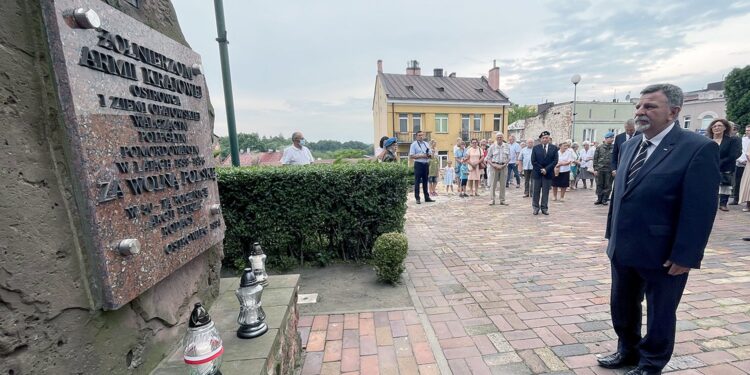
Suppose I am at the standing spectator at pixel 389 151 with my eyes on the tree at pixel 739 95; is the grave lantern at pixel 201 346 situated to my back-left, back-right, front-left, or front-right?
back-right

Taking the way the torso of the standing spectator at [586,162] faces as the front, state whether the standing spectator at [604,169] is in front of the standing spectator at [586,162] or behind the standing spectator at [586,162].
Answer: in front

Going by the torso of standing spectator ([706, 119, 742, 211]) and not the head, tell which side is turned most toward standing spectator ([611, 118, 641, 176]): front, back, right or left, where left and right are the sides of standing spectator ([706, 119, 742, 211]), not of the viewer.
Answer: front

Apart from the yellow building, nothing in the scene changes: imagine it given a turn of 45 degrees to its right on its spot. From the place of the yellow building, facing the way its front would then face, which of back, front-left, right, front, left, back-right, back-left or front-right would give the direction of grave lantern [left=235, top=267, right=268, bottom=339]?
front-left

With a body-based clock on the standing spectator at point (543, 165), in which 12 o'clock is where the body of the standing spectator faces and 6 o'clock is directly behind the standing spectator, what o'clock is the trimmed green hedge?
The trimmed green hedge is roughly at 1 o'clock from the standing spectator.

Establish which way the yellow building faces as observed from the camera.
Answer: facing the viewer

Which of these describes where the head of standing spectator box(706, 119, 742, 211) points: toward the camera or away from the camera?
toward the camera

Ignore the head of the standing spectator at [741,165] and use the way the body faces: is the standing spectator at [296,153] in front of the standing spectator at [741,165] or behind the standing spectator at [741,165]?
in front

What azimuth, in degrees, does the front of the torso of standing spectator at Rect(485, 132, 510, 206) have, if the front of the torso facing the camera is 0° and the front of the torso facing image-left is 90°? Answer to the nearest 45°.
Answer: approximately 0°

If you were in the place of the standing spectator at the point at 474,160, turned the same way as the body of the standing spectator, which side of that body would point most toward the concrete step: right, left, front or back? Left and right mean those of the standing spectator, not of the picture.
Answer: front

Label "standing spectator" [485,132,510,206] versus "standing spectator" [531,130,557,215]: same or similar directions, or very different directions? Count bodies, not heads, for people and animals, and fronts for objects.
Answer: same or similar directions

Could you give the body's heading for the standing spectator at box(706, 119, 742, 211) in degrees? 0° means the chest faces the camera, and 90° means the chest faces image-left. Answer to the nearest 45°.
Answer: approximately 45°

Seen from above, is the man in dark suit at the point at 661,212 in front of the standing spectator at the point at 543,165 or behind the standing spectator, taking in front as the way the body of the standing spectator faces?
in front

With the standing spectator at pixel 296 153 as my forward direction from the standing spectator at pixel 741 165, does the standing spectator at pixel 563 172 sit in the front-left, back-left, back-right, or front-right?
front-right

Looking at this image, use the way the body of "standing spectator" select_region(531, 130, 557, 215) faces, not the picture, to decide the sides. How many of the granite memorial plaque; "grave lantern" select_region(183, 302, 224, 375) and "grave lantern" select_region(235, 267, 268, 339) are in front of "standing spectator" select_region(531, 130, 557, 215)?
3

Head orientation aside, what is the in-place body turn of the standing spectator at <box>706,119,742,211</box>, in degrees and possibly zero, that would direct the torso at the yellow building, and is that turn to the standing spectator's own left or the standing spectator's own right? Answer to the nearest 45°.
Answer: approximately 90° to the standing spectator's own right

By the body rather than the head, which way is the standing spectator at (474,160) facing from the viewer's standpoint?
toward the camera
